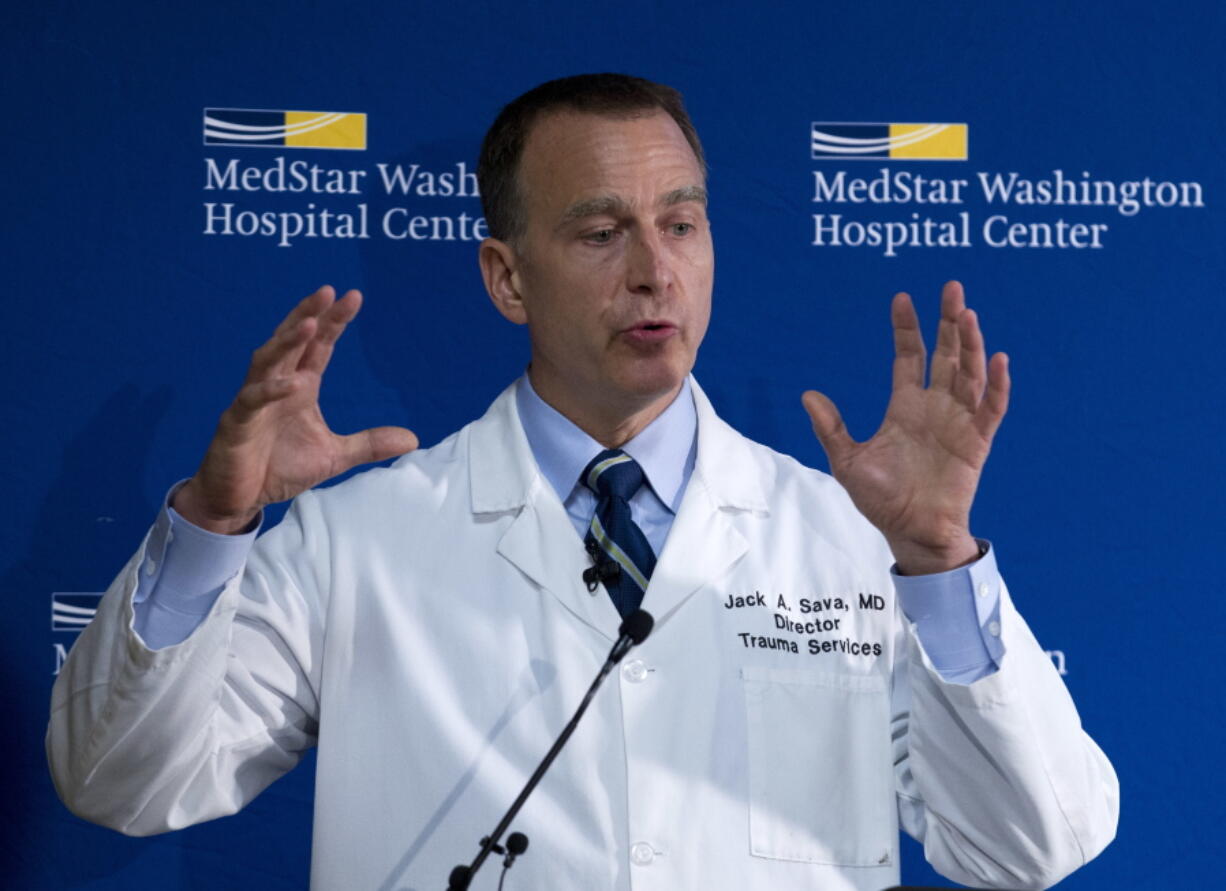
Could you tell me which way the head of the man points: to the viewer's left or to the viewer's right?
to the viewer's right

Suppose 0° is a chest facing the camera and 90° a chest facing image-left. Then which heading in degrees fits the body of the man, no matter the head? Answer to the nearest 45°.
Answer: approximately 0°
